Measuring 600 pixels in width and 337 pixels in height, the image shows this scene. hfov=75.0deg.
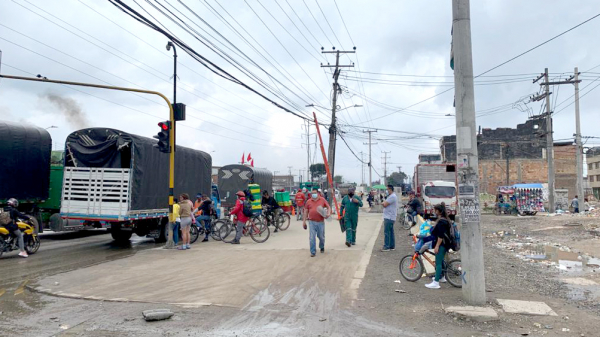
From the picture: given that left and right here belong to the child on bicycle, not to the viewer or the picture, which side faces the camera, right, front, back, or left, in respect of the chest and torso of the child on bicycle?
left

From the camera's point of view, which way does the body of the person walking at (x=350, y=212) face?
toward the camera

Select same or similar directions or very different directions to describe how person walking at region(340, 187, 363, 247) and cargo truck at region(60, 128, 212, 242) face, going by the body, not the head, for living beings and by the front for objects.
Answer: very different directions

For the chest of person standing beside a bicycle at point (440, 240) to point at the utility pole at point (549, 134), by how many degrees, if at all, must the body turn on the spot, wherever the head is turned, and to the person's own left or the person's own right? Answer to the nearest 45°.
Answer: approximately 90° to the person's own right

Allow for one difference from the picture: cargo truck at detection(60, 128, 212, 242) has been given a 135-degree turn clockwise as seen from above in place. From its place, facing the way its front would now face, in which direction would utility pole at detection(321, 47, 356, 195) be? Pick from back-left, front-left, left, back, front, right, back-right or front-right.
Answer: back-left

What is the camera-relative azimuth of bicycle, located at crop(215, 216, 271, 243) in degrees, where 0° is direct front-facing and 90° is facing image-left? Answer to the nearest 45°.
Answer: approximately 90°

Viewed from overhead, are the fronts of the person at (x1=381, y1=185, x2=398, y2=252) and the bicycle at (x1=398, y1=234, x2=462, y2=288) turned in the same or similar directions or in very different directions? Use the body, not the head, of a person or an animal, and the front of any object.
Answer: same or similar directions

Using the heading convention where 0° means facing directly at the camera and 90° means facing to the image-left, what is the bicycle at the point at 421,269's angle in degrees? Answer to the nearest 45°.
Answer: approximately 90°

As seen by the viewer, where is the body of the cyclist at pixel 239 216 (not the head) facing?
to the viewer's left

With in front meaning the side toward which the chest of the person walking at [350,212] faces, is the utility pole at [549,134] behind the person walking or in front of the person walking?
behind

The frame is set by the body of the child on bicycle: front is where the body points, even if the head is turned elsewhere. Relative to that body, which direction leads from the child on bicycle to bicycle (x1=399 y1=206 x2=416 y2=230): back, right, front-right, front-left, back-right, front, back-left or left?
right

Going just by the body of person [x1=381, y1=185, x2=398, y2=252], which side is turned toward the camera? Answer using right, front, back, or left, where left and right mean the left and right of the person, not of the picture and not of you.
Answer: left

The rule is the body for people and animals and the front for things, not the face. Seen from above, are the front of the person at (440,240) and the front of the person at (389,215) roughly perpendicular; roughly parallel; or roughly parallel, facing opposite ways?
roughly parallel

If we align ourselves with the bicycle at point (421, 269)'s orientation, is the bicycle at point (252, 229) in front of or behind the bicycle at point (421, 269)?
in front

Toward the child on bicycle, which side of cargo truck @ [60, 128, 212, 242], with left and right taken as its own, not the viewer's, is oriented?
right

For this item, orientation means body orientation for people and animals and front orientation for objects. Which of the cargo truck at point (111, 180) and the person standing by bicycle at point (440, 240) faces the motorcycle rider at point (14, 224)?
the person standing by bicycle

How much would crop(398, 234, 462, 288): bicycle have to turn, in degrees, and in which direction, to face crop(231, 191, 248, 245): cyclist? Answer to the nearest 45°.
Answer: approximately 45° to its right
